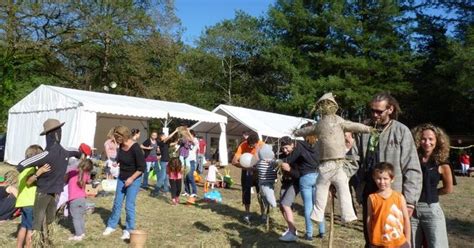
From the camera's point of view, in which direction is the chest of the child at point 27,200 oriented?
to the viewer's right

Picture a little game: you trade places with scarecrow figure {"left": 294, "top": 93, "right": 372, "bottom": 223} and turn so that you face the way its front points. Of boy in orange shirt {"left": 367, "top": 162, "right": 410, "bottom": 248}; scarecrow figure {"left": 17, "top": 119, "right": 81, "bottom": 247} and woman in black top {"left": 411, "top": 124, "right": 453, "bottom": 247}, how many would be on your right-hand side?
1

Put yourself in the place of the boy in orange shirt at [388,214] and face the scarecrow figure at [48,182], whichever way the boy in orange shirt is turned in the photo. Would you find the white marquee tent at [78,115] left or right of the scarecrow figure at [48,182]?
right

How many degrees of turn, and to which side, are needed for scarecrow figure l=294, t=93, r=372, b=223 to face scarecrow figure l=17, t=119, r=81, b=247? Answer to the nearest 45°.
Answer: approximately 90° to its right

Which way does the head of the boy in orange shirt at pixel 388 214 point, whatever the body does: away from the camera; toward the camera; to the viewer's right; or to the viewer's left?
toward the camera

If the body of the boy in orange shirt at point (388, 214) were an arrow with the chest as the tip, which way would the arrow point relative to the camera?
toward the camera

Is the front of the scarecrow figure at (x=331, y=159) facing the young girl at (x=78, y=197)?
no

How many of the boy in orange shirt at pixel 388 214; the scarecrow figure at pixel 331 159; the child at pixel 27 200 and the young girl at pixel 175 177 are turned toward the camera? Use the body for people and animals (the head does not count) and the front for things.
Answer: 2

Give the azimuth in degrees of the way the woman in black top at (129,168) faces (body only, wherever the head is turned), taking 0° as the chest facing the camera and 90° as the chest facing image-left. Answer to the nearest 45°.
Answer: approximately 45°

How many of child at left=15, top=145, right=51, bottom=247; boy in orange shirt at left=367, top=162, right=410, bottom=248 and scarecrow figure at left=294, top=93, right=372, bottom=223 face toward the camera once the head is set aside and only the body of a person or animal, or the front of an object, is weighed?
2

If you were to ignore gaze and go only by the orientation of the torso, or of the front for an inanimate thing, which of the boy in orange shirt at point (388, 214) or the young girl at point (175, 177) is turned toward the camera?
the boy in orange shirt

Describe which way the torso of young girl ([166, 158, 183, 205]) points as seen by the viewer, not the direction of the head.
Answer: away from the camera

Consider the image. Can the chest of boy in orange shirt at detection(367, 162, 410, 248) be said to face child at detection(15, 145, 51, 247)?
no

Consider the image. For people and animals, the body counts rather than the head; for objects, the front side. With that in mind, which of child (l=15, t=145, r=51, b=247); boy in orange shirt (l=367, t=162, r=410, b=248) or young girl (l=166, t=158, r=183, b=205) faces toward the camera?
the boy in orange shirt
